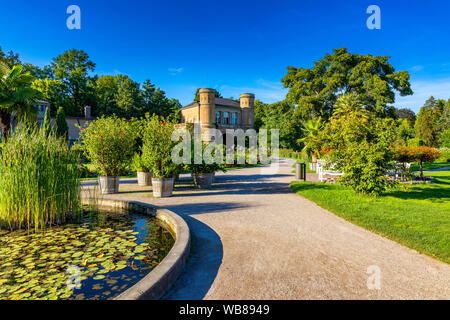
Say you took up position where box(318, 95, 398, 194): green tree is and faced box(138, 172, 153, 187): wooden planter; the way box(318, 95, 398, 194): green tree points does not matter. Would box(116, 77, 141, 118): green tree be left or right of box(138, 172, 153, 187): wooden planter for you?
right

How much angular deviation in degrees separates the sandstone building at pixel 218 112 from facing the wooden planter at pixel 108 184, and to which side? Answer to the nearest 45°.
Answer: approximately 45° to its right

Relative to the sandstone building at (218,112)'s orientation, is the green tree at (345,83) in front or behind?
in front

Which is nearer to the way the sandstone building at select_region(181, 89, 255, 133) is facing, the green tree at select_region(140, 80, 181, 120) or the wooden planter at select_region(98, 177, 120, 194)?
the wooden planter

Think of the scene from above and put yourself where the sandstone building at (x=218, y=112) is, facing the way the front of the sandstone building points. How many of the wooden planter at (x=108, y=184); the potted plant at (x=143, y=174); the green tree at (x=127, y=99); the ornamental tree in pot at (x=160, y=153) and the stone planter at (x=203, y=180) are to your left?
0

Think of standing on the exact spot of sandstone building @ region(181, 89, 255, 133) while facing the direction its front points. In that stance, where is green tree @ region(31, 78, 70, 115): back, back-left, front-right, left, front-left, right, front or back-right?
back-right

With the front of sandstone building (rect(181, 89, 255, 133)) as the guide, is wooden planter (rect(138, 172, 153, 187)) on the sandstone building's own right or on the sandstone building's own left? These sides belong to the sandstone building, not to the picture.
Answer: on the sandstone building's own right

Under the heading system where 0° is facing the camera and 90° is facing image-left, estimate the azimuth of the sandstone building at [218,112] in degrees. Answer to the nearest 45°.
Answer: approximately 315°

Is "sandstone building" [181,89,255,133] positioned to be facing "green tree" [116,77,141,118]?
no

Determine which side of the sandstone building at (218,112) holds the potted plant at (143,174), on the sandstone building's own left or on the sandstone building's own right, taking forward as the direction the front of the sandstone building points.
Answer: on the sandstone building's own right

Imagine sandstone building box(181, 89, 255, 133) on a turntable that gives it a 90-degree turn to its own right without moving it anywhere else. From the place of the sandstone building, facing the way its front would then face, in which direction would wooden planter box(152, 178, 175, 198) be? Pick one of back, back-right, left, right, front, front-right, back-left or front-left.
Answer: front-left

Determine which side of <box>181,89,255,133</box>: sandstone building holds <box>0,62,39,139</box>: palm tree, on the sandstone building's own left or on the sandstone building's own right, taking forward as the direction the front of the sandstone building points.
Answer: on the sandstone building's own right

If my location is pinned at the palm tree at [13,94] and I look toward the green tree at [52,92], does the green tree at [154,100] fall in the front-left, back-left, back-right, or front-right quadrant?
front-right

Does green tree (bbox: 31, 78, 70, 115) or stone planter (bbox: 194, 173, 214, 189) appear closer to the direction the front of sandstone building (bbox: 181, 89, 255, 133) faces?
the stone planter
